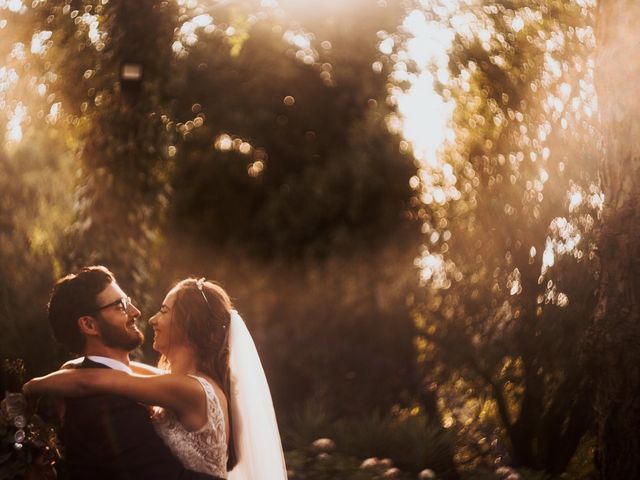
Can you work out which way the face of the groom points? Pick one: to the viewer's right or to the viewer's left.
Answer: to the viewer's right

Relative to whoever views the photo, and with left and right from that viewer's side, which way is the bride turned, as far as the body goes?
facing to the left of the viewer

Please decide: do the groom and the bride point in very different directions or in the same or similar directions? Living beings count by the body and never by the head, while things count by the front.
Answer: very different directions

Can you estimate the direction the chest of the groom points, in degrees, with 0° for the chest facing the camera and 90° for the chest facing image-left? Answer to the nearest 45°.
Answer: approximately 270°

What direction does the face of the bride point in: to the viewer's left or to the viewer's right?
to the viewer's left
